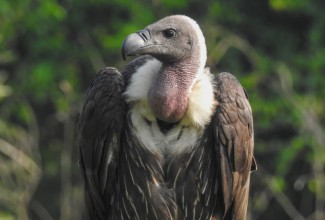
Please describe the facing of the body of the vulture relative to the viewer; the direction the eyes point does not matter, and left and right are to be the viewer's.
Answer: facing the viewer
